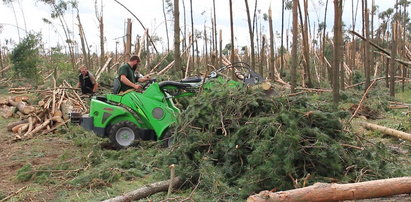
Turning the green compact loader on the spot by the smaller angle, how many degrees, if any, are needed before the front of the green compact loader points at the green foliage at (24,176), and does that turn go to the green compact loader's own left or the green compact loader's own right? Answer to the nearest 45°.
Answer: approximately 135° to the green compact loader's own right

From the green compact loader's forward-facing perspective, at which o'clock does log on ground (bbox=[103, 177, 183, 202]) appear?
The log on ground is roughly at 3 o'clock from the green compact loader.

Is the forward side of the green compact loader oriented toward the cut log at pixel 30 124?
no

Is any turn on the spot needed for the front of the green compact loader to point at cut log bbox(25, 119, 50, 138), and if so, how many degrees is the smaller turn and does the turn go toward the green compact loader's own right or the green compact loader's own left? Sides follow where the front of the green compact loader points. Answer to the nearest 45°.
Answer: approximately 135° to the green compact loader's own left

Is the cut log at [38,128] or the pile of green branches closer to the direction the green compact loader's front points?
the pile of green branches

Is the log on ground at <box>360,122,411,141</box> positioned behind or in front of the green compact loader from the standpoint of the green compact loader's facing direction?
in front

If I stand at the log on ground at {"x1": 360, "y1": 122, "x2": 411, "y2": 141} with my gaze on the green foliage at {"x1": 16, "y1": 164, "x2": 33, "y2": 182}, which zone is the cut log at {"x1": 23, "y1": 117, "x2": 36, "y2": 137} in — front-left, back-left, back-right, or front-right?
front-right

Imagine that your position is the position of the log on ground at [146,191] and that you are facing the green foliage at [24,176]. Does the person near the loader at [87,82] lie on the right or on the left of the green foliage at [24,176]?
right

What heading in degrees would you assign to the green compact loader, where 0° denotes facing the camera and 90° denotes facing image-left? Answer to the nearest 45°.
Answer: approximately 270°

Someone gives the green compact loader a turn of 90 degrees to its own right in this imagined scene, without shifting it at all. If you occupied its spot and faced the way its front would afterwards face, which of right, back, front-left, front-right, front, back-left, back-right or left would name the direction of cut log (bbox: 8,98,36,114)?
back-right

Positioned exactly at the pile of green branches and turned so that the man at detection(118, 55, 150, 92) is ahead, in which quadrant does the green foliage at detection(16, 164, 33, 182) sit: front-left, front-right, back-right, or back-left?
front-left

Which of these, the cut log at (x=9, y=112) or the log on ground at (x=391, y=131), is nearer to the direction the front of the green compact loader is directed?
the log on ground

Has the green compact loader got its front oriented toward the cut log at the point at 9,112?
no

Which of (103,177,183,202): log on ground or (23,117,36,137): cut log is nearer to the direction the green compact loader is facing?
the log on ground

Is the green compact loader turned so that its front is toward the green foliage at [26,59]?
no

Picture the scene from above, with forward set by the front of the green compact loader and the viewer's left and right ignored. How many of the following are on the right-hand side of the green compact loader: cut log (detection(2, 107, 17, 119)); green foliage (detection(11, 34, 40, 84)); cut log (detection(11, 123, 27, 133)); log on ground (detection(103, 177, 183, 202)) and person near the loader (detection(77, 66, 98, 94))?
1
